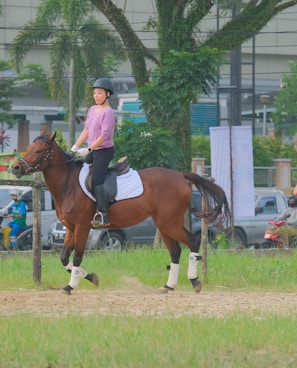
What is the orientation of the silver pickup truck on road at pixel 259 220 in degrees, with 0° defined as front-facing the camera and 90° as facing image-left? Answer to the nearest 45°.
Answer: approximately 90°

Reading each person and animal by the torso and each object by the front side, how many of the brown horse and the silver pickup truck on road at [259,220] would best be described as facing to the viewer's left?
2

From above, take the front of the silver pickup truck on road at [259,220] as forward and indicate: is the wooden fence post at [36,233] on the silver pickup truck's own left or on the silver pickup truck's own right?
on the silver pickup truck's own left

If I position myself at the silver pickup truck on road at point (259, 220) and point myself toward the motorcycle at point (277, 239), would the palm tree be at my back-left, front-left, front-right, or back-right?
back-right

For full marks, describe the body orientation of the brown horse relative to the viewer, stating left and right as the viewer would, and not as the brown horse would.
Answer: facing to the left of the viewer

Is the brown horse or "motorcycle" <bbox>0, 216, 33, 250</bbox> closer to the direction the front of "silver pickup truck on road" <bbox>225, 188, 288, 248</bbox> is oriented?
the motorcycle

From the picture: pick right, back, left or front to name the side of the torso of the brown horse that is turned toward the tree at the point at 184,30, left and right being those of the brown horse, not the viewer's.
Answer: right

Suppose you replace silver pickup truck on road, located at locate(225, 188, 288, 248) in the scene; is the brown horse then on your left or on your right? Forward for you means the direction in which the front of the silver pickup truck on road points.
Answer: on your left
